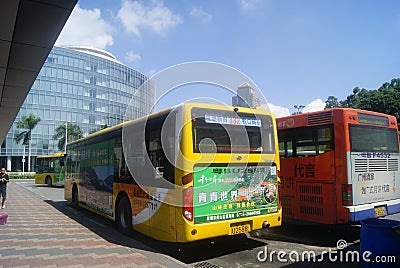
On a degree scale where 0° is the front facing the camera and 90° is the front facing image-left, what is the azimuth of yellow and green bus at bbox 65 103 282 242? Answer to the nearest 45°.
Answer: approximately 135°

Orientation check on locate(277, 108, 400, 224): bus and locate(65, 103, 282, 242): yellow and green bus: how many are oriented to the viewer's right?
0

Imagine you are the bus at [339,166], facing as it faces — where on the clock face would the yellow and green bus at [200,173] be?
The yellow and green bus is roughly at 9 o'clock from the bus.

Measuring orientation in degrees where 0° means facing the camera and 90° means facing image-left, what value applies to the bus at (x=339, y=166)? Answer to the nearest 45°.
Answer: approximately 135°

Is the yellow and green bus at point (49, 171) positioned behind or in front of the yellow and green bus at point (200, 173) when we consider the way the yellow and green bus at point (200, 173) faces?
in front

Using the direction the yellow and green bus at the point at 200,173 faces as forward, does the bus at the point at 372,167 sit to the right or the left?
on its right

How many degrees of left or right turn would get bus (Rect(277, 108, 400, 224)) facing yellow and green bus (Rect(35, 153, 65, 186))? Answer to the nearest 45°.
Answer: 0° — it already faces it

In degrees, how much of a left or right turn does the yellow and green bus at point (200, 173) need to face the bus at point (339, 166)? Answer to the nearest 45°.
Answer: approximately 135° to its right
